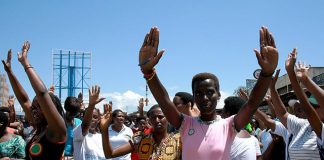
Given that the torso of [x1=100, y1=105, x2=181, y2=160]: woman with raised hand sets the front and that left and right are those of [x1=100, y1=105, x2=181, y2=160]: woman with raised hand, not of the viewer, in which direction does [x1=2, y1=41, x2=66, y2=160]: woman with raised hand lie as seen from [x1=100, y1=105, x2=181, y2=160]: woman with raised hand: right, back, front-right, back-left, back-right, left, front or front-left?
front-right

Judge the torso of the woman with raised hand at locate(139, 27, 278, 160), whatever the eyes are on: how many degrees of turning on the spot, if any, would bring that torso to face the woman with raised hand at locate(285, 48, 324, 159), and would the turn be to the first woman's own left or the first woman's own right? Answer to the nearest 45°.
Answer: approximately 135° to the first woman's own left

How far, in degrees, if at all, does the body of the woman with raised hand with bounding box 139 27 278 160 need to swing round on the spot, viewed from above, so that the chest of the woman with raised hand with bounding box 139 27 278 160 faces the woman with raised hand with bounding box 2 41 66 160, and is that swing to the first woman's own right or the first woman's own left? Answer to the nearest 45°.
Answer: approximately 90° to the first woman's own right

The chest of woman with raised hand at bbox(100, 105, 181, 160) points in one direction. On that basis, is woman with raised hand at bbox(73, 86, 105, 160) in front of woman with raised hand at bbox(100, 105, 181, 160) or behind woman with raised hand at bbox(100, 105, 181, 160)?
behind

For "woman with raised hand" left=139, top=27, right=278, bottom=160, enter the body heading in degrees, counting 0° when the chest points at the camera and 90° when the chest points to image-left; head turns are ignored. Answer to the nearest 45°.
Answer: approximately 0°

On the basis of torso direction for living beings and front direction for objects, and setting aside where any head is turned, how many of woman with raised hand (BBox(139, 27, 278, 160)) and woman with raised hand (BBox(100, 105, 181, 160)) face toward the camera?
2
